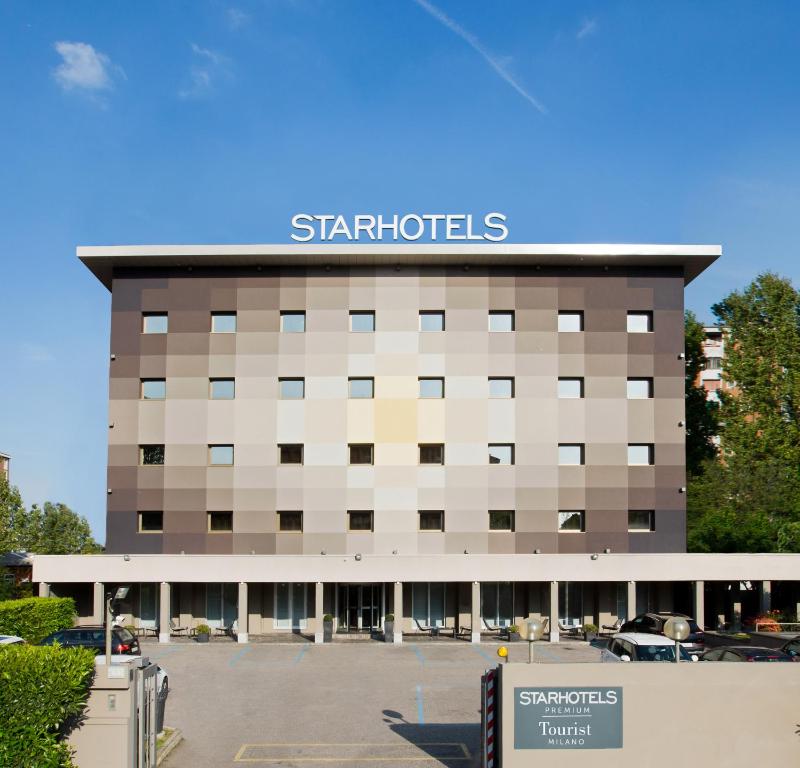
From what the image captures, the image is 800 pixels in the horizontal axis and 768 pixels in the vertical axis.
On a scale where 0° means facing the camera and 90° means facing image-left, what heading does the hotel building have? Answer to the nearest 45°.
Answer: approximately 0°

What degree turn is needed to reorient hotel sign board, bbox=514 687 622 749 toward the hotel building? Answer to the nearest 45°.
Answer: approximately 180°

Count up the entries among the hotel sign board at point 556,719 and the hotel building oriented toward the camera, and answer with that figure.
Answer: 2

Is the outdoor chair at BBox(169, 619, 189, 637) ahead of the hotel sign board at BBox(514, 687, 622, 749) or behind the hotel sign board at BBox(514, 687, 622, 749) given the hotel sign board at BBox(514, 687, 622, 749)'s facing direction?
behind

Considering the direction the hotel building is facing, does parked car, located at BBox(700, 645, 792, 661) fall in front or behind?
in front

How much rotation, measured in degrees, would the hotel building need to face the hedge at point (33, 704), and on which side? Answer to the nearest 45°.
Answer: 0° — it already faces it

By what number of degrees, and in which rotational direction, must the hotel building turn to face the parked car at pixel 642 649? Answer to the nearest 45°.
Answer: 0° — it already faces it

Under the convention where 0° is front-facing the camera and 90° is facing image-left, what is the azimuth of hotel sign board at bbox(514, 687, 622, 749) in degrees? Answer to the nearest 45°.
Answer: approximately 0°

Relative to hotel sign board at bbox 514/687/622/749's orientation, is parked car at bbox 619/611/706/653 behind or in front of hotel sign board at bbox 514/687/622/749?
behind

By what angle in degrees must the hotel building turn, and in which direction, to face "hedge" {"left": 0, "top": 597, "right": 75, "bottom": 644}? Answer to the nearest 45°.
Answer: approximately 45° to its right

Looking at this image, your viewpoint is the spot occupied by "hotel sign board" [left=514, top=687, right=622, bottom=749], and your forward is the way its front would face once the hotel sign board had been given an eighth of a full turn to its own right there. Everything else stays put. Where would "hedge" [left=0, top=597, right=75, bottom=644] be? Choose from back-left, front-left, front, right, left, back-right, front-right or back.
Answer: right
